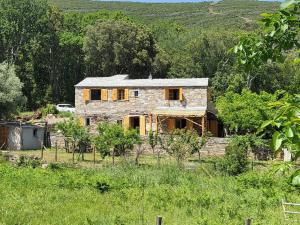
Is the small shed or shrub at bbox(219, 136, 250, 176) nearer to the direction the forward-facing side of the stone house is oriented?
the shrub

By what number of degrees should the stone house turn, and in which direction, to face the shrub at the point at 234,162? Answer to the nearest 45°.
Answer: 0° — it already faces it

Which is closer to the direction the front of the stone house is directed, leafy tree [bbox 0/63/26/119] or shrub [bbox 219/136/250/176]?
the shrub

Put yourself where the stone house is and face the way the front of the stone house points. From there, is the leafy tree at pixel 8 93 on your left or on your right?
on your right

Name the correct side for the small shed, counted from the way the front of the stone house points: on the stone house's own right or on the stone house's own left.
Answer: on the stone house's own right

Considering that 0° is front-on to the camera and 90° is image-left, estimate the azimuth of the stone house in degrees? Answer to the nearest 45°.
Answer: approximately 0°

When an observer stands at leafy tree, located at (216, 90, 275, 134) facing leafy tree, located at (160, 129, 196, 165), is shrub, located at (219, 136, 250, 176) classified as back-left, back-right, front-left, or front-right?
front-left

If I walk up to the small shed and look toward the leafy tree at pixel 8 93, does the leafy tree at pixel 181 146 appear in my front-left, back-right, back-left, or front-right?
back-right

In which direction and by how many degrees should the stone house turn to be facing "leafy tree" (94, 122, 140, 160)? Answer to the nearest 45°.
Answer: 0° — it already faces it

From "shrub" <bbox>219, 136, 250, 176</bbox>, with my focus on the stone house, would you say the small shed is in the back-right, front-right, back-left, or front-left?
front-left

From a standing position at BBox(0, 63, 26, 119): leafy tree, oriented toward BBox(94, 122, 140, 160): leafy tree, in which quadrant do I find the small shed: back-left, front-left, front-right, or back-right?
front-right

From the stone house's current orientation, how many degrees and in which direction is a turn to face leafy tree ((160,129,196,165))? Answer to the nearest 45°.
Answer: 0° — it already faces it
